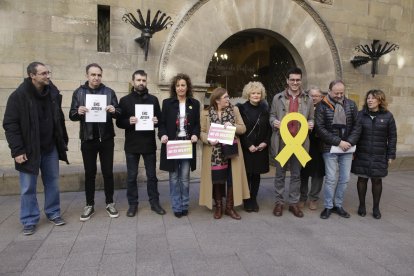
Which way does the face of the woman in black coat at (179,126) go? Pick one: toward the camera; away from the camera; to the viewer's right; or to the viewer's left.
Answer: toward the camera

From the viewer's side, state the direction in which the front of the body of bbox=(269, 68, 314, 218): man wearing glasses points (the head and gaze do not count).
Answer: toward the camera

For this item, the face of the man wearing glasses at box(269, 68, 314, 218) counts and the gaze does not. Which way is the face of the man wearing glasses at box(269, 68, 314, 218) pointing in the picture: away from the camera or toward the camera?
toward the camera

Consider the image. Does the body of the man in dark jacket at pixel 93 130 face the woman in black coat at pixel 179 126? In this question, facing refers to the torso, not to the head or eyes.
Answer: no

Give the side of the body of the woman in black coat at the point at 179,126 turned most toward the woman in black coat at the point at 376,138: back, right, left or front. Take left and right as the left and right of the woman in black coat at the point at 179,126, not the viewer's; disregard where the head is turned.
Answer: left

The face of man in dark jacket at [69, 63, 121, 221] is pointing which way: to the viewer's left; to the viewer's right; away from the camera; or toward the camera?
toward the camera

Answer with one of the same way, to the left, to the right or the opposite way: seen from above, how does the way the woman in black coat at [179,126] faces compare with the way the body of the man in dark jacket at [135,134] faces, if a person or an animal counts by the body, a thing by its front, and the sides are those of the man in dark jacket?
the same way

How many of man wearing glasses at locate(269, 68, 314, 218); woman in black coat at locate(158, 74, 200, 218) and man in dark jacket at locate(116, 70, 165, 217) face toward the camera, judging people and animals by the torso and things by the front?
3

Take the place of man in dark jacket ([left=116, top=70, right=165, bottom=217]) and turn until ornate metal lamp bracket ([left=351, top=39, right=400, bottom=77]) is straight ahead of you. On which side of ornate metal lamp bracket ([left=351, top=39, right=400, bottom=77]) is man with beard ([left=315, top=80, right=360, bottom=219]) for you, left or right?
right

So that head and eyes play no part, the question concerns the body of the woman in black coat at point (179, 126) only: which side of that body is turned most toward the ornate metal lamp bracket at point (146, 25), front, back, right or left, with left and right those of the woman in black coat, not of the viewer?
back

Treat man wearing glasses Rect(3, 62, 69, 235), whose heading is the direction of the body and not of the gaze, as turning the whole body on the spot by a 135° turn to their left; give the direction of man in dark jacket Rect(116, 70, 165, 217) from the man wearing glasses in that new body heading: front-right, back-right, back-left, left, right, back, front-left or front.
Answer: right

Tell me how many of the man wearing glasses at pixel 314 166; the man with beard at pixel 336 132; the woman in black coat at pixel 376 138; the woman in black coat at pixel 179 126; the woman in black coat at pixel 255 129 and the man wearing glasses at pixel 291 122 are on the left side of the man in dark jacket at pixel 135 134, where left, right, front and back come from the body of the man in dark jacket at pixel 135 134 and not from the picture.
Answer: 6

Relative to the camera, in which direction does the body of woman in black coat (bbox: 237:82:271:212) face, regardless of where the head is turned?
toward the camera

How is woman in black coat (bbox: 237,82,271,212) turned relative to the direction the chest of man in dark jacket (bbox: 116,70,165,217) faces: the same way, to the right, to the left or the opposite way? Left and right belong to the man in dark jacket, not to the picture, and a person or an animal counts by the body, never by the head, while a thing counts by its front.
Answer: the same way

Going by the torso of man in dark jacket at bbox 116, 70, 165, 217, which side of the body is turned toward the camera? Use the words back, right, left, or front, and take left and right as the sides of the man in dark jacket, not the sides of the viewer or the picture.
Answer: front
